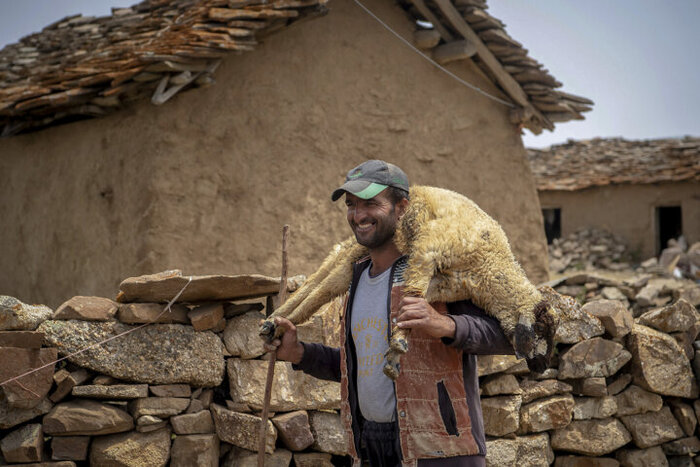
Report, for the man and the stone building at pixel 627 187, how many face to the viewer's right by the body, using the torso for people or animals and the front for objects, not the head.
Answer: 0

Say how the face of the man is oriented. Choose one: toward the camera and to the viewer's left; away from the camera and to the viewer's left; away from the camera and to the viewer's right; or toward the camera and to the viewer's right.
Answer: toward the camera and to the viewer's left

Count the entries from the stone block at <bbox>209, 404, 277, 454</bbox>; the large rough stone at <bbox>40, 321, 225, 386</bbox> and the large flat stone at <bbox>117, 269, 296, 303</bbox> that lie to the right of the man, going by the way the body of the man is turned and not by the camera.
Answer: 3

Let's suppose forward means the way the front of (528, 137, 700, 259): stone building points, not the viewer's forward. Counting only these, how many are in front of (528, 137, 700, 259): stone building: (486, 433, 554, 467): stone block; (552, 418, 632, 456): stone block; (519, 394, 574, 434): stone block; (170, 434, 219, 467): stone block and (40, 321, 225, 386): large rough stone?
5

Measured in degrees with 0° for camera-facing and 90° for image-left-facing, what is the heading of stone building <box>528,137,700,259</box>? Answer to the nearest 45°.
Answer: approximately 0°

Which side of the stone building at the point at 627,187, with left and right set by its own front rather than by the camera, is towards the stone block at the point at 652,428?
front

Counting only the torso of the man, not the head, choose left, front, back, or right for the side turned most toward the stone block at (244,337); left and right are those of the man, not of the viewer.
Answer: right

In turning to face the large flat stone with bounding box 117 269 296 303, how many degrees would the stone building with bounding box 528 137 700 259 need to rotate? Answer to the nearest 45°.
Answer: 0° — it already faces it

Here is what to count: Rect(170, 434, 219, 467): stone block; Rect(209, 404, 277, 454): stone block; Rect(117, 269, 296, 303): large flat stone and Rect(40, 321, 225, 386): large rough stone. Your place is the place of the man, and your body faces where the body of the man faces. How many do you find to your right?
4

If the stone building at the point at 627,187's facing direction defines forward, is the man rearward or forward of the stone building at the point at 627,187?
forward
